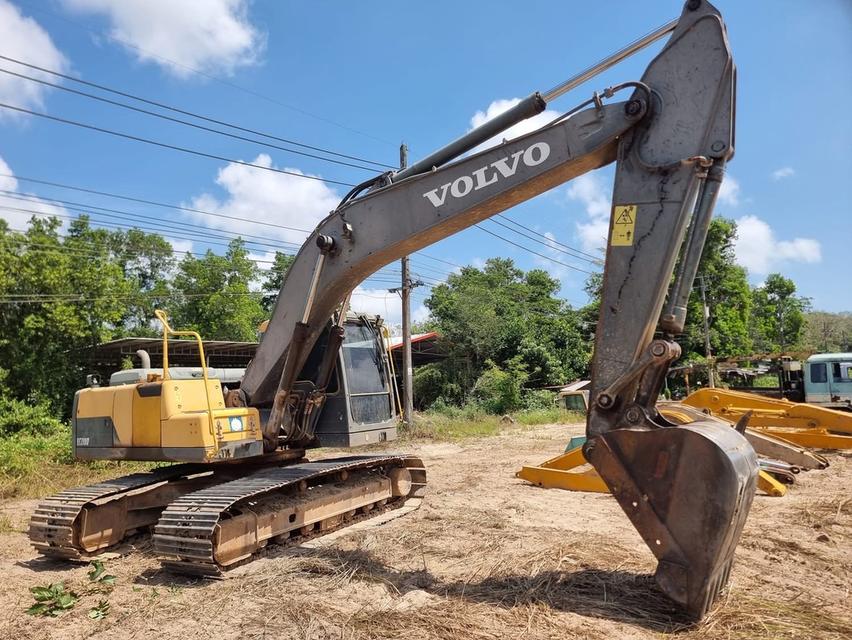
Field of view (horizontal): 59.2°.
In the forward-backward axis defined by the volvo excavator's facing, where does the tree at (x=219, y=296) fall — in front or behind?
behind

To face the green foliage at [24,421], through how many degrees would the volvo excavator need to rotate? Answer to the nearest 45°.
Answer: approximately 180°

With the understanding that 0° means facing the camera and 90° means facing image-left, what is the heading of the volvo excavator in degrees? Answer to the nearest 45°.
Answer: approximately 315°

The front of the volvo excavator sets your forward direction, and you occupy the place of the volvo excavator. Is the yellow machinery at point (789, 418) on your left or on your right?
on your left

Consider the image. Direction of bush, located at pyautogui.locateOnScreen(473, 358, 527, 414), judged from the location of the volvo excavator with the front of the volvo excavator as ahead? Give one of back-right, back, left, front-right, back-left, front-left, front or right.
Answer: back-left

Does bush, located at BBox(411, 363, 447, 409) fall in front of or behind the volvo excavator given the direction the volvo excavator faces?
behind

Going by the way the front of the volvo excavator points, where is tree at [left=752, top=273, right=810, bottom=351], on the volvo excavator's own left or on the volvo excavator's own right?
on the volvo excavator's own left

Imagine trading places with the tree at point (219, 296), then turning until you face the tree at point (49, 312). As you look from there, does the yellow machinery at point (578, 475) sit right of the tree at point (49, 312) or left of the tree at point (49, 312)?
left

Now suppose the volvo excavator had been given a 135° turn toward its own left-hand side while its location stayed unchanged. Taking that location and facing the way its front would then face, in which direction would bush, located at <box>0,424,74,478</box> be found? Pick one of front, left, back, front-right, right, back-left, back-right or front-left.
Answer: front-left

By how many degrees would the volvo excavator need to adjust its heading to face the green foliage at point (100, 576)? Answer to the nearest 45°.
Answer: approximately 135° to its right
